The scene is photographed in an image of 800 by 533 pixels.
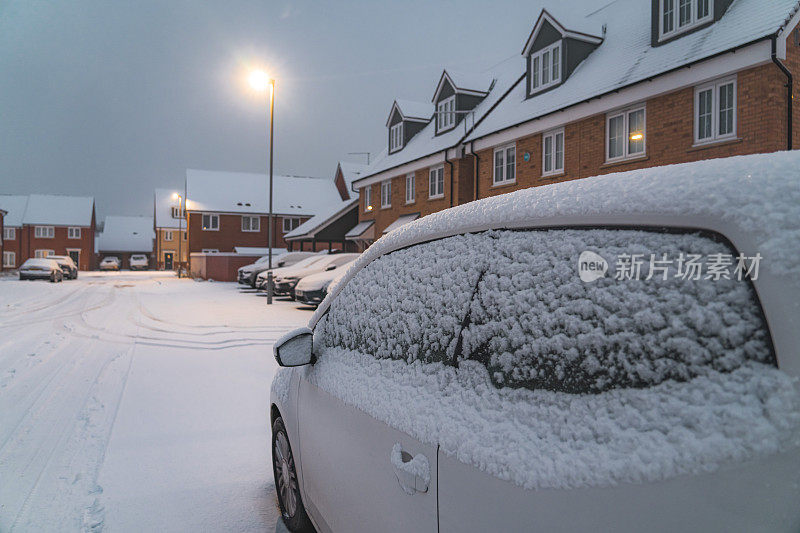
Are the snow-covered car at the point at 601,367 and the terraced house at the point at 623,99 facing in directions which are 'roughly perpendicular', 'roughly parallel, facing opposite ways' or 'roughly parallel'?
roughly perpendicular

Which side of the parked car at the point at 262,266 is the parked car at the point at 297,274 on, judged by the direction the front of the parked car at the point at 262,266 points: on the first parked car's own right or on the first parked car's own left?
on the first parked car's own left

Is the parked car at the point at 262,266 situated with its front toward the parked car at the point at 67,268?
no

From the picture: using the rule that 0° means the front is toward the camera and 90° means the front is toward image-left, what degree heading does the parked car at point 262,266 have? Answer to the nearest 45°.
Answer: approximately 45°

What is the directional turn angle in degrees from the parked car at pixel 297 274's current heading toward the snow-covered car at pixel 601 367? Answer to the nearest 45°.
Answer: approximately 45° to its left

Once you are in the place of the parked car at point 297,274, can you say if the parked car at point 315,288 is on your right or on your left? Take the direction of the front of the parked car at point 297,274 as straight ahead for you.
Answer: on your left

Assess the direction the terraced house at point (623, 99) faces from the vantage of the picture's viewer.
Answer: facing the viewer and to the left of the viewer

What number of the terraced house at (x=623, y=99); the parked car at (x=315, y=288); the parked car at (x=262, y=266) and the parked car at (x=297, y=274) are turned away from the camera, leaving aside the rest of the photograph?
0

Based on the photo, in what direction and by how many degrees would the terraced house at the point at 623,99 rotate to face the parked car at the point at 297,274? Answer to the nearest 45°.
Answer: approximately 45° to its right

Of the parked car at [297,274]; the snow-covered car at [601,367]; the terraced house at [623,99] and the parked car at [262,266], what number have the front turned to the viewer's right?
0

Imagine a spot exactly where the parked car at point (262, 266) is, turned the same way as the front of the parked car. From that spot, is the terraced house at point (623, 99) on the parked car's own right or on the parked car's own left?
on the parked car's own left

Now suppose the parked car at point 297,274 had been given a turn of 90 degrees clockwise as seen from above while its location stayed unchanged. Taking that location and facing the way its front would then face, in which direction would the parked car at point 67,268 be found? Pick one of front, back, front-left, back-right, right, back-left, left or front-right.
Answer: front

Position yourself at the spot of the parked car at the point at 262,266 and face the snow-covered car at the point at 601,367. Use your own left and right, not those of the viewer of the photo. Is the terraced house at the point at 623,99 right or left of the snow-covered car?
left

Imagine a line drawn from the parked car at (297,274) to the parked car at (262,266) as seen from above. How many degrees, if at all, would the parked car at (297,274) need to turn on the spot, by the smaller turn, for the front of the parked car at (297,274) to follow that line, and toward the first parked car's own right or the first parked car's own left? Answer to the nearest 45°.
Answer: approximately 135° to the first parked car's own right

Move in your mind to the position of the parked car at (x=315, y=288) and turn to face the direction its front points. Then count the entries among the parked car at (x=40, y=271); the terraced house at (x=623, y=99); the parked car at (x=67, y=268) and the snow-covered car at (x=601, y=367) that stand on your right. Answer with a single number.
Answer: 2

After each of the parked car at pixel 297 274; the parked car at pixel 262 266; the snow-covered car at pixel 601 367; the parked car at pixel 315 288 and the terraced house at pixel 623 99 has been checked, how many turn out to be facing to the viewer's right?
0

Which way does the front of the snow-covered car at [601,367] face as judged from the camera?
facing away from the viewer and to the left of the viewer
